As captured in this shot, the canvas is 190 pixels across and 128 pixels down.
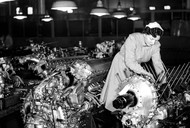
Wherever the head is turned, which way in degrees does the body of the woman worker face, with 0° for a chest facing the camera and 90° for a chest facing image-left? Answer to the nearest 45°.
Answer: approximately 315°

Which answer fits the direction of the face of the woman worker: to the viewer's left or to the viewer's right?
to the viewer's right
